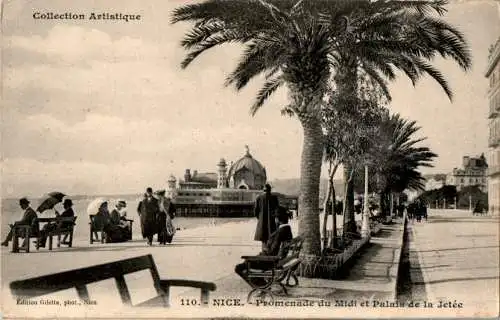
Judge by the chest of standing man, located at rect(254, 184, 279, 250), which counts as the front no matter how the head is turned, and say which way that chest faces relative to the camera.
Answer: away from the camera

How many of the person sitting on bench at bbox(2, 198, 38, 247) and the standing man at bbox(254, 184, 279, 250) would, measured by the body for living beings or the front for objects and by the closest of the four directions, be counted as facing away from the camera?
1

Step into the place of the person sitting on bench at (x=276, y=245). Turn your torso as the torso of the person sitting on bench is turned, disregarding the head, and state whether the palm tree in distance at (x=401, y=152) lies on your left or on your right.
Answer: on your right

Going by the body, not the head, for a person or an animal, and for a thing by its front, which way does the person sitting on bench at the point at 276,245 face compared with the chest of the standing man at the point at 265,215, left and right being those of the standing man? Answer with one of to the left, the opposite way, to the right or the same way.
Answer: to the left

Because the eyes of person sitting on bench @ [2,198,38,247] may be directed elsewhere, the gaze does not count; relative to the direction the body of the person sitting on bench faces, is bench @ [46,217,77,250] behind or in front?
behind

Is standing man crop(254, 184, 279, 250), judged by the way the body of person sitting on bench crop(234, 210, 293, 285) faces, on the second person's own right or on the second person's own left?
on the second person's own right

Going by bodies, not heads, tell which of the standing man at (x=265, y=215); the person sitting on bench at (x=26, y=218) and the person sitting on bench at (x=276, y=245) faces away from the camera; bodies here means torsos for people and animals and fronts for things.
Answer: the standing man

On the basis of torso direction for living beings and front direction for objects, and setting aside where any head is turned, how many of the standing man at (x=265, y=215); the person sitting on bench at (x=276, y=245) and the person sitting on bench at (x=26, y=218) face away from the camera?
1

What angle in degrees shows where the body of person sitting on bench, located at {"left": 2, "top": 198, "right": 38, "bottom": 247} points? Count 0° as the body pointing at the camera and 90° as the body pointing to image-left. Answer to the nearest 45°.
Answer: approximately 90°

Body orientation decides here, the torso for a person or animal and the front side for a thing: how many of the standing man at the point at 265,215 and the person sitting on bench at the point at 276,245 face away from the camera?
1

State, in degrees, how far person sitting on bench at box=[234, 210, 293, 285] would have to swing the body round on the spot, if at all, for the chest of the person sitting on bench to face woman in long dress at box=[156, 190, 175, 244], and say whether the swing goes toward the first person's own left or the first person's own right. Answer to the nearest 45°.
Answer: approximately 45° to the first person's own right

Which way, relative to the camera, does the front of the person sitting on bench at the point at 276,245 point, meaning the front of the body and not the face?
to the viewer's left

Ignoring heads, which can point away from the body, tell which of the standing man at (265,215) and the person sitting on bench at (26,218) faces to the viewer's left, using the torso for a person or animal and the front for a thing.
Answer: the person sitting on bench

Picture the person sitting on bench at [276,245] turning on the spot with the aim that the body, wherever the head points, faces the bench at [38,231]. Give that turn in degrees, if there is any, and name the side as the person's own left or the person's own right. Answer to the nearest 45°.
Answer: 0° — they already face it

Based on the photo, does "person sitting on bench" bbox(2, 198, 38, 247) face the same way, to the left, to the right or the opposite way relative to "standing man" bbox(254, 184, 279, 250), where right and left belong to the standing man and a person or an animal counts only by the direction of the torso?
to the left
